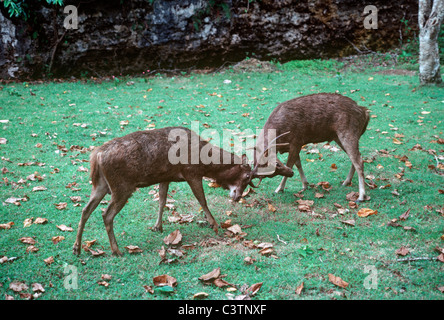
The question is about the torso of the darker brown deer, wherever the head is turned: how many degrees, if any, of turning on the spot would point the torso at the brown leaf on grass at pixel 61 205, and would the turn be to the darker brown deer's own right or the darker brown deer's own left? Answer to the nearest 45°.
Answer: approximately 45° to the darker brown deer's own left

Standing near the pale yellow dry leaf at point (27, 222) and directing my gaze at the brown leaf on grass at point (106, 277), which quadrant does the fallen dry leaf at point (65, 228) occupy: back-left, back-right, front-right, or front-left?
front-left

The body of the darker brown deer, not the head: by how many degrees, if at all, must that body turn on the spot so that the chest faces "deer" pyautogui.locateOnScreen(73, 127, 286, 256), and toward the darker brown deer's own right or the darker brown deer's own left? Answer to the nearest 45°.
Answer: approximately 45° to the darker brown deer's own left

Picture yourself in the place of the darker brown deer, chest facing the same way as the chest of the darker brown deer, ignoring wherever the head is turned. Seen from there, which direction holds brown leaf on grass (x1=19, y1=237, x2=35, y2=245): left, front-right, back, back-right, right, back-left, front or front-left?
front-left

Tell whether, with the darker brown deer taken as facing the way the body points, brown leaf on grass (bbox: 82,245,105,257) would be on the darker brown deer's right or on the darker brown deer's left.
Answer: on the darker brown deer's left

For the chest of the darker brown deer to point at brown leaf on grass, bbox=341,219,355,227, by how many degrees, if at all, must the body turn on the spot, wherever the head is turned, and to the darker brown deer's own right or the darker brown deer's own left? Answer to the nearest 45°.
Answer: approximately 90° to the darker brown deer's own left

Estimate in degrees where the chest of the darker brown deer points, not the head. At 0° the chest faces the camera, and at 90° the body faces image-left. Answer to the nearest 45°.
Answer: approximately 90°

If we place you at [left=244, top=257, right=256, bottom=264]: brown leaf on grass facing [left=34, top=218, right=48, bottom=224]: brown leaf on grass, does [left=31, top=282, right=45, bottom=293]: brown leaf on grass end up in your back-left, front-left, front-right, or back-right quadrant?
front-left

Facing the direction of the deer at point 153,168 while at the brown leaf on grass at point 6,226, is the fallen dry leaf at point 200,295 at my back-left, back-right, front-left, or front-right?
front-right

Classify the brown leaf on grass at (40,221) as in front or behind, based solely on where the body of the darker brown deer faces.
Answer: in front
